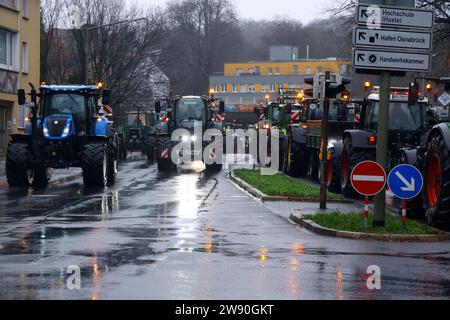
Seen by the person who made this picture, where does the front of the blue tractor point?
facing the viewer

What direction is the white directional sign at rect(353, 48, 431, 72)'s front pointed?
toward the camera

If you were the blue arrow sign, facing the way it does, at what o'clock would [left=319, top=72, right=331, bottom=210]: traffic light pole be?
The traffic light pole is roughly at 5 o'clock from the blue arrow sign.

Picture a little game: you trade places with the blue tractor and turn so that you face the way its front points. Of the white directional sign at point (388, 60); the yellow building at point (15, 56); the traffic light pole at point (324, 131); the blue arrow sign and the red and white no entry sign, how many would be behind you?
1

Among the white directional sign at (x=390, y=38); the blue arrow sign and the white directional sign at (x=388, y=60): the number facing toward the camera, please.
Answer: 3

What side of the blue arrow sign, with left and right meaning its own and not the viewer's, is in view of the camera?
front

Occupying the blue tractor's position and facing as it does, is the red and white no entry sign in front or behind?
in front
